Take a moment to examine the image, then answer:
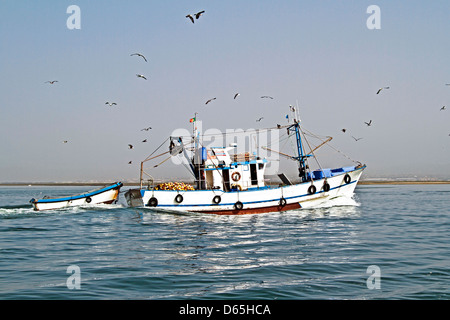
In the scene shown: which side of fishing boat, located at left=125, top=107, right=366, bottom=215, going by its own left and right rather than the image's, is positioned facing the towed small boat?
back

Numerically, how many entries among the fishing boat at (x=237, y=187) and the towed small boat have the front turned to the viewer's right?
2

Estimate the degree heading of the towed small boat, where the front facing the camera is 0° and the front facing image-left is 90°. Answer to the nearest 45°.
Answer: approximately 270°

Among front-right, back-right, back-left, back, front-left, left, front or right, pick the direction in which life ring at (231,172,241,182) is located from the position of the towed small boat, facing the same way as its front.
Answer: front-right

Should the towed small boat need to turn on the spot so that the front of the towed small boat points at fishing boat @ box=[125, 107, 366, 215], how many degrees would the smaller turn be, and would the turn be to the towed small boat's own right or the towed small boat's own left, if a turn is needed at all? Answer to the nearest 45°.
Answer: approximately 45° to the towed small boat's own right

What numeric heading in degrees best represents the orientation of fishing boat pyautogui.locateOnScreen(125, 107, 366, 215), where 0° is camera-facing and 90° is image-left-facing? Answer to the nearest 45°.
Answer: approximately 270°
